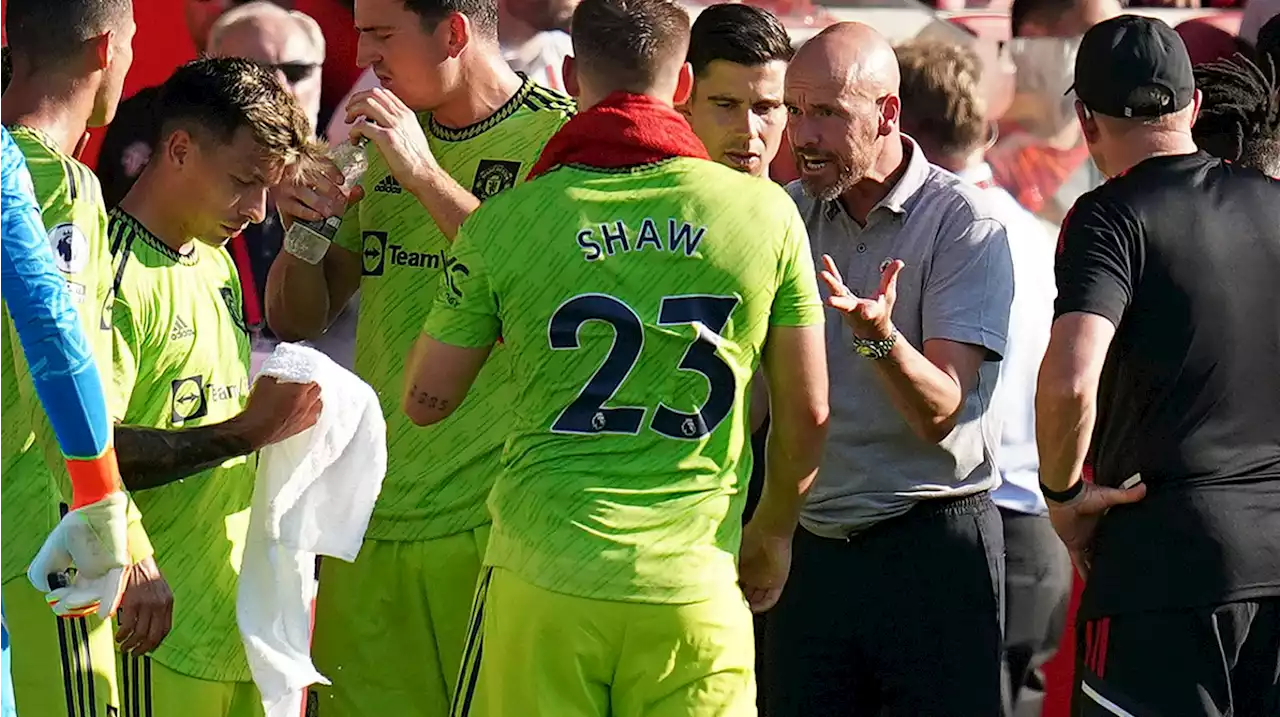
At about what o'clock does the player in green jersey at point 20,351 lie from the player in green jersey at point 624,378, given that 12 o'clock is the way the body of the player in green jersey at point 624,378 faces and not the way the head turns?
the player in green jersey at point 20,351 is roughly at 9 o'clock from the player in green jersey at point 624,378.

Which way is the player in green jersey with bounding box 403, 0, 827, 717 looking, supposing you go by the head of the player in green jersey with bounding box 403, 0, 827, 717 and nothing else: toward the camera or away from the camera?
away from the camera

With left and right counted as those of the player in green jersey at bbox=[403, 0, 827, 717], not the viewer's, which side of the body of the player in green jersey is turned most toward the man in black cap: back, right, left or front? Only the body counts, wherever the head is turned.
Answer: right

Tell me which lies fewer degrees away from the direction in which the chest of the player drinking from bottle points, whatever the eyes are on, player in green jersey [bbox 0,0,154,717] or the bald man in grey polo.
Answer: the player in green jersey

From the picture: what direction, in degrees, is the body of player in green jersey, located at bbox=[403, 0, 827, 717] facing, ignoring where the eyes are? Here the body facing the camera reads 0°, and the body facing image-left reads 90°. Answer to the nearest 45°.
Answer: approximately 180°

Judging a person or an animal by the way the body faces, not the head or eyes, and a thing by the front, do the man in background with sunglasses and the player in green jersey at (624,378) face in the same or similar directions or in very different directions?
very different directions
